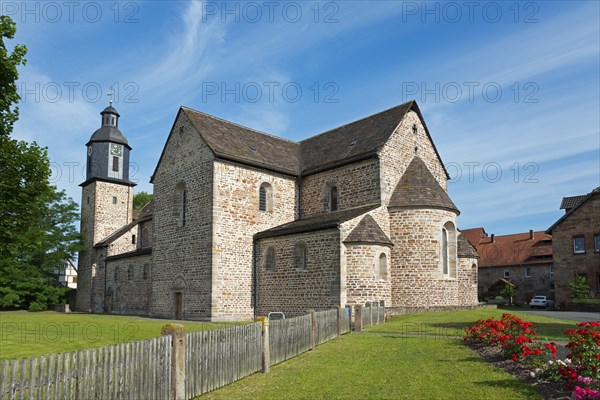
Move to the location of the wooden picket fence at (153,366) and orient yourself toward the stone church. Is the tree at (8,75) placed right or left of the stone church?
left

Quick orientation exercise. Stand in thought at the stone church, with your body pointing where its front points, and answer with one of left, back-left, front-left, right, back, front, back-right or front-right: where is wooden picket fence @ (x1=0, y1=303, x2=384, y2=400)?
front-left

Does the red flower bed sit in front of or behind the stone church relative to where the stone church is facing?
behind

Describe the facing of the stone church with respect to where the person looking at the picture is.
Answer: facing away from the viewer and to the left of the viewer

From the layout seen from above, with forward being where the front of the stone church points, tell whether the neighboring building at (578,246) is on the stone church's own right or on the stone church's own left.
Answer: on the stone church's own right
